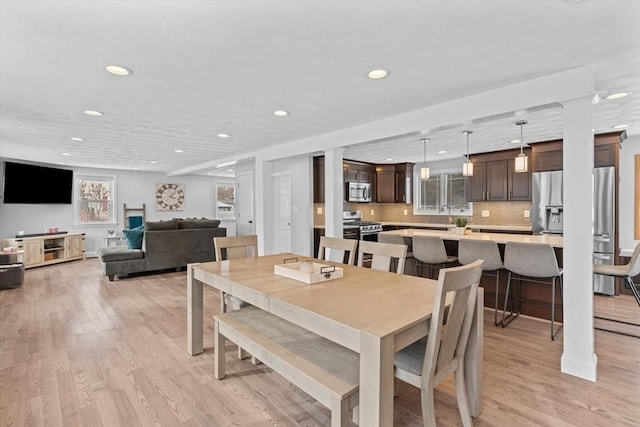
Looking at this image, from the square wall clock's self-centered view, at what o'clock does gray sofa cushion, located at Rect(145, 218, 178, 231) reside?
The gray sofa cushion is roughly at 12 o'clock from the square wall clock.

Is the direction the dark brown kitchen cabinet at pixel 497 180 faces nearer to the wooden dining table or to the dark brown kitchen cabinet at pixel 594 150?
the wooden dining table

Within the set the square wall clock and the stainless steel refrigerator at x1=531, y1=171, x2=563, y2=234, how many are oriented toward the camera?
2

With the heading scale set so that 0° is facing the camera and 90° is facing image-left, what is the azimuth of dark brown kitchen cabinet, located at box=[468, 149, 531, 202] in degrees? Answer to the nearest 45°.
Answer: approximately 0°

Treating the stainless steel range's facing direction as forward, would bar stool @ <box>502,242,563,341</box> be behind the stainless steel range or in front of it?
in front

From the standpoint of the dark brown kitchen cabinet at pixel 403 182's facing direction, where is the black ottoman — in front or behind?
in front

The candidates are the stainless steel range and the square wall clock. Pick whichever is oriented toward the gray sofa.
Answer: the square wall clock

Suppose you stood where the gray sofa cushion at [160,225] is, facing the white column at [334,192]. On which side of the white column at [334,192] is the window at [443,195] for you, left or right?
left

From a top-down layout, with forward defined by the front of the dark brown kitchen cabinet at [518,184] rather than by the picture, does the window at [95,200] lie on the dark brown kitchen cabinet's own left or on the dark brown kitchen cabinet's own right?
on the dark brown kitchen cabinet's own right

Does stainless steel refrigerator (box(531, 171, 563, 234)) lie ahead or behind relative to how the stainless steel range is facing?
ahead

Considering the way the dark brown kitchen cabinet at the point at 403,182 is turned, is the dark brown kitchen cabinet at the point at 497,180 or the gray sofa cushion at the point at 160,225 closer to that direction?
the gray sofa cushion
